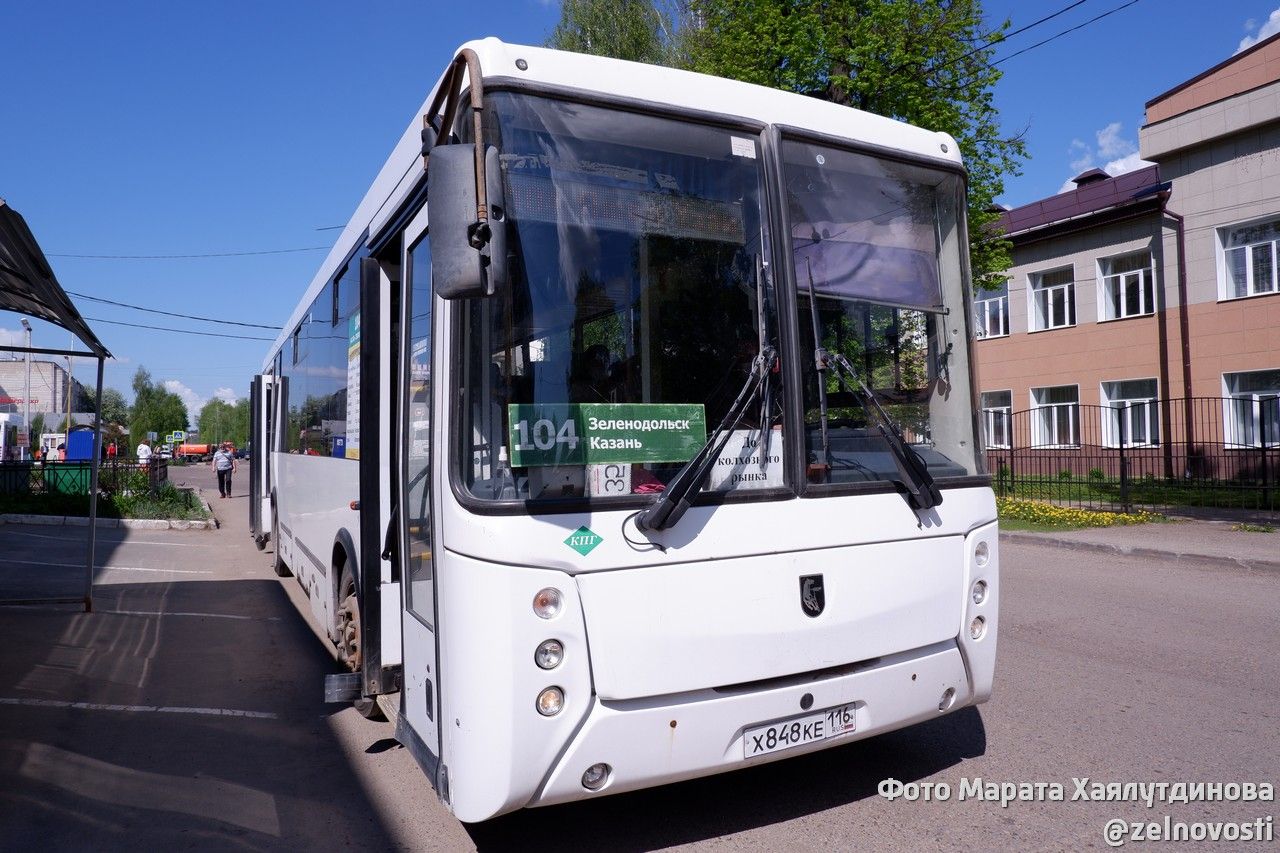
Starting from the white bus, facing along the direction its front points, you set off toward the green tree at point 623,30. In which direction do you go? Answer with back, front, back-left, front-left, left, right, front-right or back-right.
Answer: back-left

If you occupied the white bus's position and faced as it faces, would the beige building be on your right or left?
on your left

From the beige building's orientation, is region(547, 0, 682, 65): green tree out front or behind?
out front

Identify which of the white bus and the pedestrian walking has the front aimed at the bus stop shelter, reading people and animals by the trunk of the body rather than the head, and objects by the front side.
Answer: the pedestrian walking

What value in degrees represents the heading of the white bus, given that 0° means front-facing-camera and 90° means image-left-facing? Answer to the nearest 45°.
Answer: approximately 315°

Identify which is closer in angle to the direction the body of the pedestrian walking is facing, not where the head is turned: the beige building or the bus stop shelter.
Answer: the bus stop shelter

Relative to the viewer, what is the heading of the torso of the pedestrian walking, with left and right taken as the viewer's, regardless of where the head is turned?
facing the viewer

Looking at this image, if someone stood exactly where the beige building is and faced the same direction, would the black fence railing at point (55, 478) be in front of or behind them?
in front

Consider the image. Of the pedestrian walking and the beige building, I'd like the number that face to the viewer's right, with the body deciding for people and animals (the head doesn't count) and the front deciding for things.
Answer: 0

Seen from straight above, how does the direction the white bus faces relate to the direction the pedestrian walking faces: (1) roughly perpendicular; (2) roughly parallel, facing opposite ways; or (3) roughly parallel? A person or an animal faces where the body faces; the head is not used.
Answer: roughly parallel

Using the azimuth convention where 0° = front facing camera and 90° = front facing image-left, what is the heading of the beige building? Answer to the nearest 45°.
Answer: approximately 45°

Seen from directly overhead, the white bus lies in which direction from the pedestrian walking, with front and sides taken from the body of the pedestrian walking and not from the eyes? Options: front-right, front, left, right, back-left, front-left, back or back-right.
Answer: front

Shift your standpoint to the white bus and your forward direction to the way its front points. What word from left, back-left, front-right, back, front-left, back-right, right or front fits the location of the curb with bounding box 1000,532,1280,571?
left

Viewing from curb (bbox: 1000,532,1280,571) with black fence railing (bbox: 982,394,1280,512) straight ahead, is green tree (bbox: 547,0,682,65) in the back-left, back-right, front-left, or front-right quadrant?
front-left
